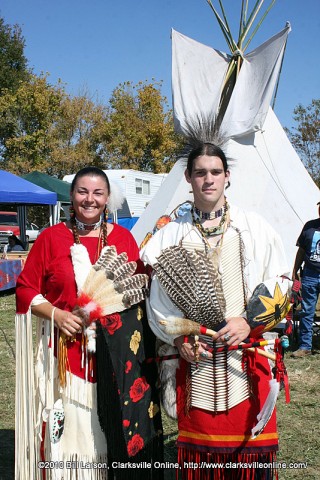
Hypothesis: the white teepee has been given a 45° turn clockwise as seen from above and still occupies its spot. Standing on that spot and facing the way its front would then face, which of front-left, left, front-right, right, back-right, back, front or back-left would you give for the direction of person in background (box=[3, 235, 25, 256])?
right

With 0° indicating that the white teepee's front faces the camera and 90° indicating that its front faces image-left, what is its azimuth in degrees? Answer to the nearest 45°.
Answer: approximately 0°

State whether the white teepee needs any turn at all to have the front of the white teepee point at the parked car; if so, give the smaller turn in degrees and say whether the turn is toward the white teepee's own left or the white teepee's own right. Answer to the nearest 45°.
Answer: approximately 135° to the white teepee's own right

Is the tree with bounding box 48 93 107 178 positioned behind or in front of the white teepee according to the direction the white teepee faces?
behind

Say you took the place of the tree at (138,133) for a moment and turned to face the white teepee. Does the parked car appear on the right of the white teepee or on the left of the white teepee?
right
